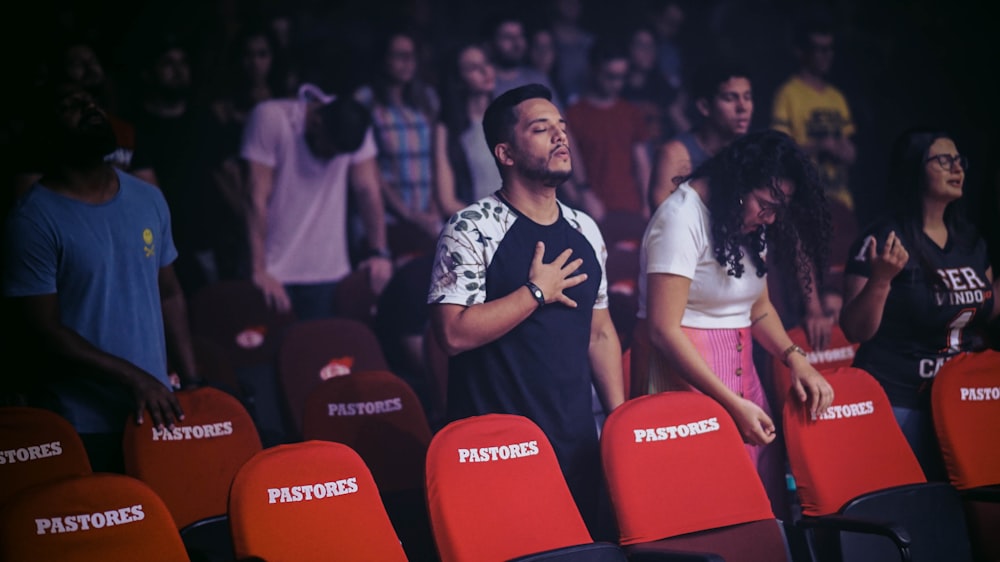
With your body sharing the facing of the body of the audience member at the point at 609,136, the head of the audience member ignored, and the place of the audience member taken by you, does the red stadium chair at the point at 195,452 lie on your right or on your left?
on your right

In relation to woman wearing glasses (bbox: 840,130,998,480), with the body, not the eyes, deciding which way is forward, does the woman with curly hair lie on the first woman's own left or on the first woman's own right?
on the first woman's own right

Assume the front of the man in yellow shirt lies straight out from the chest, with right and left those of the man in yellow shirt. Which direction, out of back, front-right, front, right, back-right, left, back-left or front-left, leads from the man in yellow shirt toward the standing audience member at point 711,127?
front-right

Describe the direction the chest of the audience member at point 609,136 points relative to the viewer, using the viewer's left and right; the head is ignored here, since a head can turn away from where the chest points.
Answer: facing the viewer and to the right of the viewer

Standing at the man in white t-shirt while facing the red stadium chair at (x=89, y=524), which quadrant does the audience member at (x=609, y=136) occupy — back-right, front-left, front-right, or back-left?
back-left

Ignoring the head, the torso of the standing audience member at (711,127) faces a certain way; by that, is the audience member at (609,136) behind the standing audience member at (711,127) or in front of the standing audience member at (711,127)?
behind

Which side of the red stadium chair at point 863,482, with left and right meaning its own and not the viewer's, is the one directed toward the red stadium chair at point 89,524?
right

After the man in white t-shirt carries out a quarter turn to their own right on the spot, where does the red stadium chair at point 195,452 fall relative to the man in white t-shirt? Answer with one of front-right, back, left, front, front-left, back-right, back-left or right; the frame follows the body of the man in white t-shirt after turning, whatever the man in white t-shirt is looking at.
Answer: front-left

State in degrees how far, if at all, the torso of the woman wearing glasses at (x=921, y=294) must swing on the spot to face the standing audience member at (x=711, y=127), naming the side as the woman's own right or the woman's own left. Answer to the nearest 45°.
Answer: approximately 180°

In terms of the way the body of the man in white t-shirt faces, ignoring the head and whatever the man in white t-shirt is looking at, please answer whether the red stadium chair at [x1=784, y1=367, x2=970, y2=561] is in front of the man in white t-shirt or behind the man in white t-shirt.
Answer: in front

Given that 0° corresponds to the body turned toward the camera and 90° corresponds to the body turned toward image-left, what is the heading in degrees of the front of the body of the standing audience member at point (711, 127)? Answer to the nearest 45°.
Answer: approximately 315°
